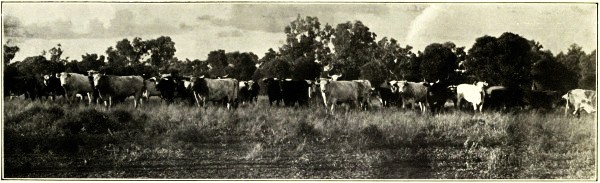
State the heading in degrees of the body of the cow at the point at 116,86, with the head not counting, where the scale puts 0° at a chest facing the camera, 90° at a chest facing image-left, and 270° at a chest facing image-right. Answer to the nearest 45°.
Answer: approximately 90°

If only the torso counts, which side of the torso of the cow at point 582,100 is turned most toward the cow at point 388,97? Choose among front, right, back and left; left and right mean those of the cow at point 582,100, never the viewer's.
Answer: front

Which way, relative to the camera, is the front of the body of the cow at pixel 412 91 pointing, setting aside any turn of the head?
to the viewer's left

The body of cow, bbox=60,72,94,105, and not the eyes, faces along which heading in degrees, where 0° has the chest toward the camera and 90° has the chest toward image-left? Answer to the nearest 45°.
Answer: approximately 45°

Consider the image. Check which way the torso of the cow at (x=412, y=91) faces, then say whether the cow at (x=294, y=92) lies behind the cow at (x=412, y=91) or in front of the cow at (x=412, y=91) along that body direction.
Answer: in front

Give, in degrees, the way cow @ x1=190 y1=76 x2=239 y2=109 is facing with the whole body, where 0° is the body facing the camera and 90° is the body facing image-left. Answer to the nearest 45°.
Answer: approximately 90°
